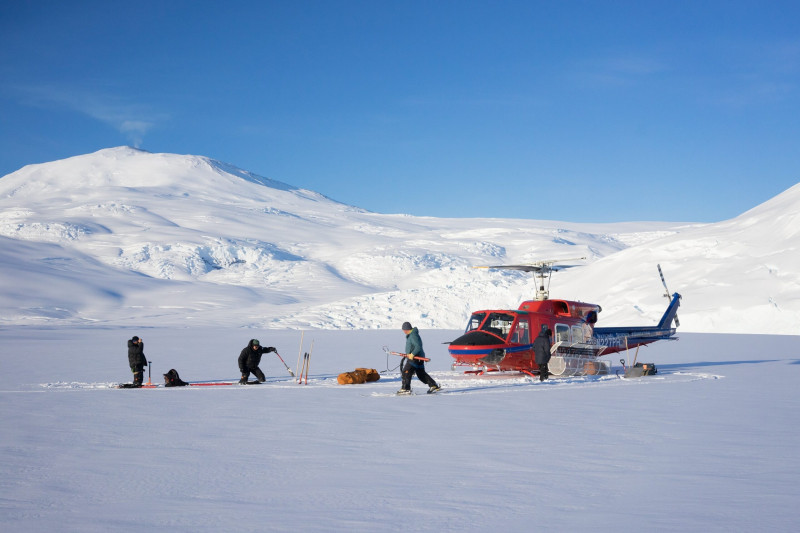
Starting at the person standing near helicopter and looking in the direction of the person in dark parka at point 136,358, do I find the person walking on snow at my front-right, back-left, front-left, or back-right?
front-left

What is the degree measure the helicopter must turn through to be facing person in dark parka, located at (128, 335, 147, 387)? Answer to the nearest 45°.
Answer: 0° — it already faces them

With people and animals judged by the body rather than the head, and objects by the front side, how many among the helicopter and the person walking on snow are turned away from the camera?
0

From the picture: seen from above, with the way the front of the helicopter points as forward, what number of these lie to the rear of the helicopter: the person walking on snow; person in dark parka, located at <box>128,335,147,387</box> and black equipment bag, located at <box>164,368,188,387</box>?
0

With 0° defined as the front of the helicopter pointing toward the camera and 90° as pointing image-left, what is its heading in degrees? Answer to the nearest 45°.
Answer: approximately 45°

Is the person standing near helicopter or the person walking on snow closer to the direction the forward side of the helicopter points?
the person walking on snow

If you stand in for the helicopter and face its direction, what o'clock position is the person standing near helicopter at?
The person standing near helicopter is roughly at 10 o'clock from the helicopter.

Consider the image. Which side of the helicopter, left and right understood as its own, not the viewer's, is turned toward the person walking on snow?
front
